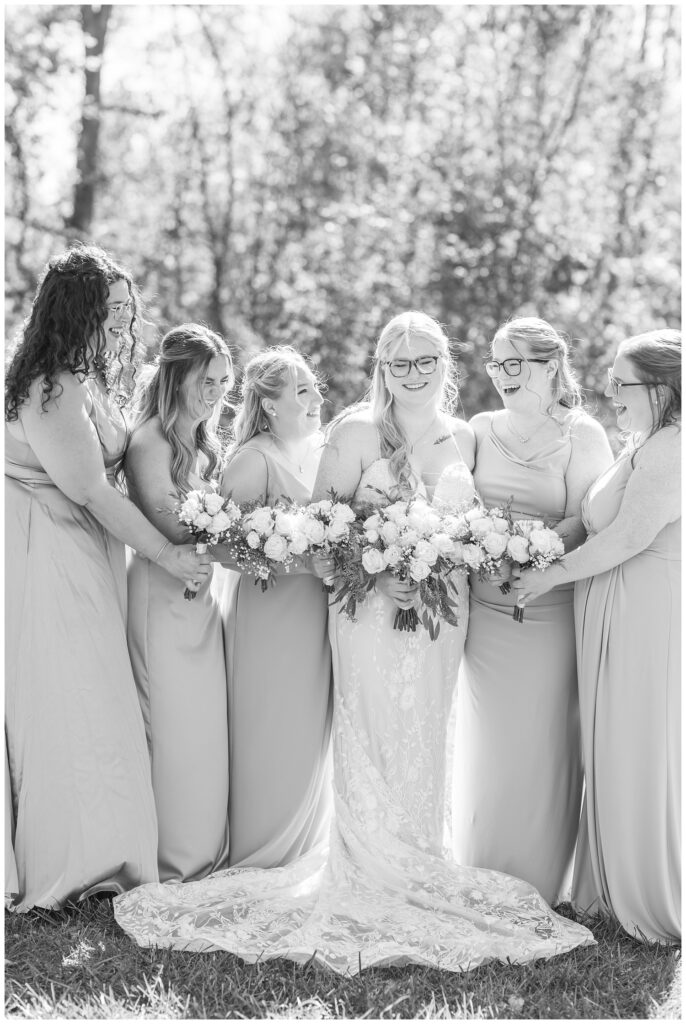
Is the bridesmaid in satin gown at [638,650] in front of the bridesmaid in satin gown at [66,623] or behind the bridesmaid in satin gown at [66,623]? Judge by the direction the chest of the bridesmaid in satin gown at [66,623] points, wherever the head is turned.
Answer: in front

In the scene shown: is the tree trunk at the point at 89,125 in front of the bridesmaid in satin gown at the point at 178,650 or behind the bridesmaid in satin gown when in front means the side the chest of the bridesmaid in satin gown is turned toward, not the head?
behind

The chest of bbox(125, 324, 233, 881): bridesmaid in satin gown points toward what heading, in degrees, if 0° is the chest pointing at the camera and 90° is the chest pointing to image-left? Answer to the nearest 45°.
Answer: approximately 315°

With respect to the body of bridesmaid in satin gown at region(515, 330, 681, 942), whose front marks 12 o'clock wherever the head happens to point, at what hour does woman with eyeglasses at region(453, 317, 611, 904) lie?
The woman with eyeglasses is roughly at 1 o'clock from the bridesmaid in satin gown.

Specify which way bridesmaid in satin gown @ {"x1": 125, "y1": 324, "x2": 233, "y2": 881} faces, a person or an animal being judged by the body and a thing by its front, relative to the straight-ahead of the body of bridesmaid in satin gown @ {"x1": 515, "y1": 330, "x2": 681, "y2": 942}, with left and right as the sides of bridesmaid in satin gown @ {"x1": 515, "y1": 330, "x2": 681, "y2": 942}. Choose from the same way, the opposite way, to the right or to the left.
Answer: the opposite way

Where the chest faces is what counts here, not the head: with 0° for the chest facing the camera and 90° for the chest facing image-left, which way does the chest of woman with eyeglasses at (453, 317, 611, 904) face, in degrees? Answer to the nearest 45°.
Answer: approximately 45°

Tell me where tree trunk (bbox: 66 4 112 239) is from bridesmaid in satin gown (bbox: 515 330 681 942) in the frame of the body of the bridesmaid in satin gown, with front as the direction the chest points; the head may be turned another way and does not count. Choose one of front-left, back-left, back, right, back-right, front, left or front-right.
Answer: front-right

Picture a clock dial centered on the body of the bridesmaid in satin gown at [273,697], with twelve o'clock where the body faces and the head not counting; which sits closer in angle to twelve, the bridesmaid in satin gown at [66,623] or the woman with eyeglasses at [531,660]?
the woman with eyeglasses

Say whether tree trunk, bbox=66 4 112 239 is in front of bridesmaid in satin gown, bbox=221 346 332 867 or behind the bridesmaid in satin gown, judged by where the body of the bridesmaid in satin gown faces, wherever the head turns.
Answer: behind

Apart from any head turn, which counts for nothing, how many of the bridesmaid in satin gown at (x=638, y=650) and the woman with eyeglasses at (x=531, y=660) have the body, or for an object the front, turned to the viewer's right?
0

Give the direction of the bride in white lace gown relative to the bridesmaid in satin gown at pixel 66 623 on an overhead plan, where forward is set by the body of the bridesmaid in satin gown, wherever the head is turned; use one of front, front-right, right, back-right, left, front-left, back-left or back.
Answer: front

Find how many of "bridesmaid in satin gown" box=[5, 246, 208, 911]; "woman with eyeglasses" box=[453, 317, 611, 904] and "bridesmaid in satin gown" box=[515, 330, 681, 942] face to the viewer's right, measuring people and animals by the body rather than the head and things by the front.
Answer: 1

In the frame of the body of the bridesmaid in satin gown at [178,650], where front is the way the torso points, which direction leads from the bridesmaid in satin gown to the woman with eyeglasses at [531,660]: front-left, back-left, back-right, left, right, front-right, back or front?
front-left

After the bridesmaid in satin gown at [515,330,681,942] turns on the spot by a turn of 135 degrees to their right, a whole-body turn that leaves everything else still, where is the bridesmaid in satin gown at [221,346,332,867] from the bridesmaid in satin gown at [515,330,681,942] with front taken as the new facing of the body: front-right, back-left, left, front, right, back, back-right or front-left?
back-left

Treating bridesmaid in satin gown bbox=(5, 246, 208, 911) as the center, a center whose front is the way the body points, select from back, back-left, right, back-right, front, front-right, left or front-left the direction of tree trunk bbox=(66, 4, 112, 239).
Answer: left

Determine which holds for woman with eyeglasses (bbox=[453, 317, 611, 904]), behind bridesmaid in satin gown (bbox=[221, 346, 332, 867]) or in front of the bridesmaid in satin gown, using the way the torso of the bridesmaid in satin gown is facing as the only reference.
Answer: in front

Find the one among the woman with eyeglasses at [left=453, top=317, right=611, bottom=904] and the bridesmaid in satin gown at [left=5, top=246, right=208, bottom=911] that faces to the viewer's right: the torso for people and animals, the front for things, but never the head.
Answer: the bridesmaid in satin gown

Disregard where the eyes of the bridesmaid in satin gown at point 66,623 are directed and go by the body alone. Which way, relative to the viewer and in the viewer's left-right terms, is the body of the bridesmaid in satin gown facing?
facing to the right of the viewer

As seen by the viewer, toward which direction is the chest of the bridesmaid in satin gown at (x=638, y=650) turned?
to the viewer's left
